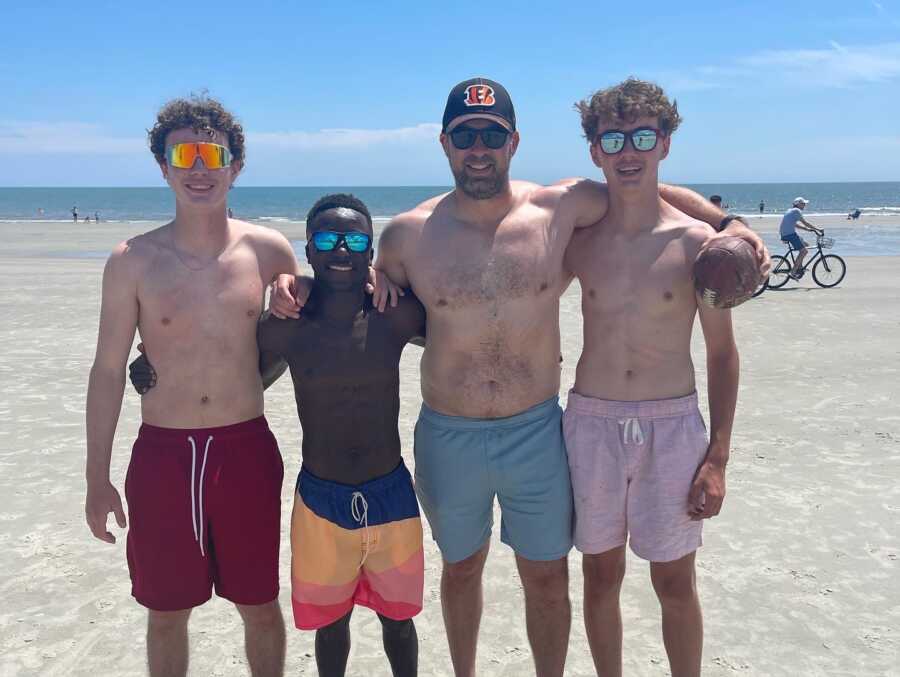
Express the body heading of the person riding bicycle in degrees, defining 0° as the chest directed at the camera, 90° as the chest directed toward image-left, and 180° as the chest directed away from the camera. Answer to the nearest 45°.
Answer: approximately 270°

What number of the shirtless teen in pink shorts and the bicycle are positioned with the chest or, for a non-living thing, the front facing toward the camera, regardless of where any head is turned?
1

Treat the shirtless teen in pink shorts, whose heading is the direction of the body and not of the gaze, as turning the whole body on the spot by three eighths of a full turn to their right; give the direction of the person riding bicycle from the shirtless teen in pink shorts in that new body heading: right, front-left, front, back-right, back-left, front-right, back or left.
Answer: front-right

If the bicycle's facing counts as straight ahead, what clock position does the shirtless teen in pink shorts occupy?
The shirtless teen in pink shorts is roughly at 3 o'clock from the bicycle.

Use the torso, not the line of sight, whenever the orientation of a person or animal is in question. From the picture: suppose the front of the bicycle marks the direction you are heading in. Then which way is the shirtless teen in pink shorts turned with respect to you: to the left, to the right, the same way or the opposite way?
to the right

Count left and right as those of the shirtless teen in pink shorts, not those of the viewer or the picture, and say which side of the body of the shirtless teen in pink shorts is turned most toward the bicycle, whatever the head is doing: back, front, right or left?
back

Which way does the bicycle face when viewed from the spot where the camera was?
facing to the right of the viewer
